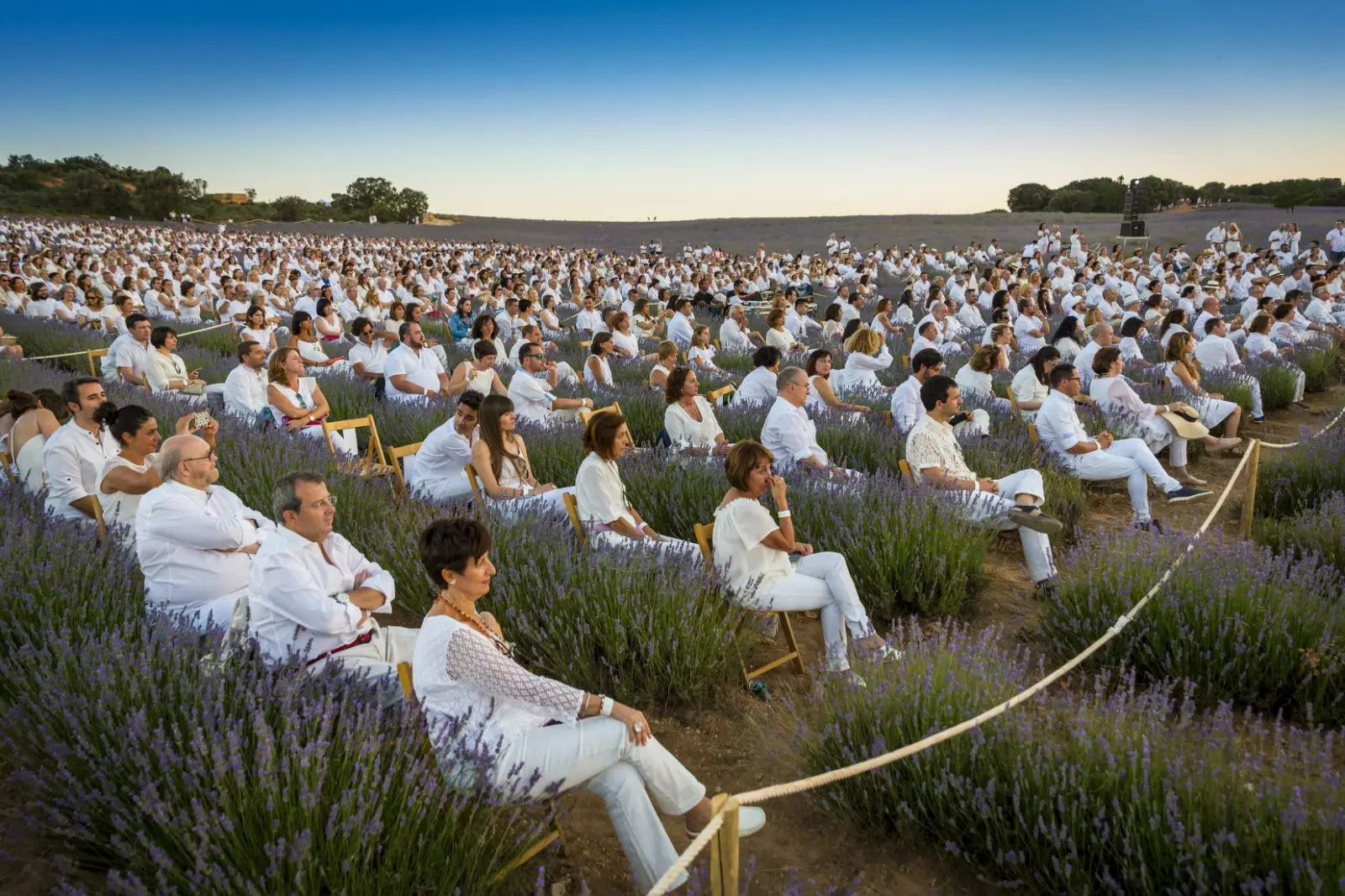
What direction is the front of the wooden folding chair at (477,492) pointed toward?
to the viewer's right

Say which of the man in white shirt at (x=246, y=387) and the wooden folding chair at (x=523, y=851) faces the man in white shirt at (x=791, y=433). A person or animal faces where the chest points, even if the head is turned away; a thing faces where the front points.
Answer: the man in white shirt at (x=246, y=387)

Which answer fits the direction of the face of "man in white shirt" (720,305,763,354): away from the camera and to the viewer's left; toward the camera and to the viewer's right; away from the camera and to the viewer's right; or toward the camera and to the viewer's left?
toward the camera and to the viewer's right

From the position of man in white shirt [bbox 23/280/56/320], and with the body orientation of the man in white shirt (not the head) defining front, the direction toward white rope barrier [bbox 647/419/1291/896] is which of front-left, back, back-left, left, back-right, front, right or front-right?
front-right

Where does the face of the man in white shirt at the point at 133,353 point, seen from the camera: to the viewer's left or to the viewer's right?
to the viewer's right

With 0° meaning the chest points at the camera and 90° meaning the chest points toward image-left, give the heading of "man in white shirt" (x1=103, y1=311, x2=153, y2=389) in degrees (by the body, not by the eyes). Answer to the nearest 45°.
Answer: approximately 315°

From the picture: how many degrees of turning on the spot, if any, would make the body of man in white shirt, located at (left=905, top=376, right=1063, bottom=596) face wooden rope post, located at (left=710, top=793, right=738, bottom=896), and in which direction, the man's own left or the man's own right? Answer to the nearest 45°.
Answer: approximately 90° to the man's own right

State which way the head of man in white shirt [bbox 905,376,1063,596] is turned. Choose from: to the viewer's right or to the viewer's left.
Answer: to the viewer's right

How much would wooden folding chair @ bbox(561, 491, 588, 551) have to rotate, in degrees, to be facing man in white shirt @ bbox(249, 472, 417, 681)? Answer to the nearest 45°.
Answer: approximately 135° to its right

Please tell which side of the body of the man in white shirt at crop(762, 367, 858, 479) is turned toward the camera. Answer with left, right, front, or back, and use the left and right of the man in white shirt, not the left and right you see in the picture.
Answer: right

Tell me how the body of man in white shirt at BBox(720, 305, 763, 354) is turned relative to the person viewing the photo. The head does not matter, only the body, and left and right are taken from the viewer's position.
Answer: facing to the right of the viewer

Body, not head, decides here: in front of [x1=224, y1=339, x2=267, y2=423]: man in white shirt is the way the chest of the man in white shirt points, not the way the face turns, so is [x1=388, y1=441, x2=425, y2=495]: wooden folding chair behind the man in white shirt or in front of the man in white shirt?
in front

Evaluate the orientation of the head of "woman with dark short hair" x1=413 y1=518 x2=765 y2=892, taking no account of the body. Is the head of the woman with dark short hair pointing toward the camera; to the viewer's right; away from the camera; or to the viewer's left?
to the viewer's right
